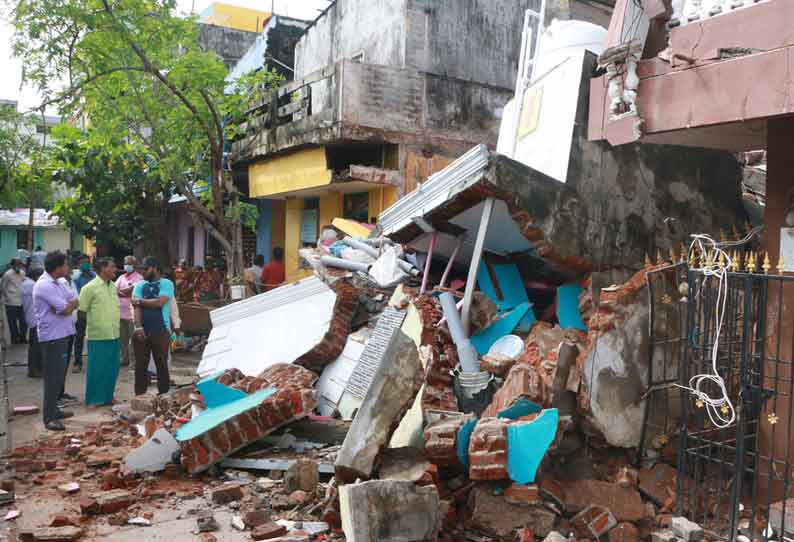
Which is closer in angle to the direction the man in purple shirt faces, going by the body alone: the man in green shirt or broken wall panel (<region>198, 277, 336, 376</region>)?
the broken wall panel

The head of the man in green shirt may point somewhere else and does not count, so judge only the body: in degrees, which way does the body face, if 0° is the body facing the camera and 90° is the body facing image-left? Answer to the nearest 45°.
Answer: approximately 315°

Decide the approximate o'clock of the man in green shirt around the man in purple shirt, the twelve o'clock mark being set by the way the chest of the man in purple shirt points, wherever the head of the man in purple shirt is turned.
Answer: The man in green shirt is roughly at 10 o'clock from the man in purple shirt.

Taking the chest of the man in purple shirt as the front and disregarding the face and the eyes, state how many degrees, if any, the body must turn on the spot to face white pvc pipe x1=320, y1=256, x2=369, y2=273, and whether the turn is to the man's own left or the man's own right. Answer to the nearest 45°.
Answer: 0° — they already face it

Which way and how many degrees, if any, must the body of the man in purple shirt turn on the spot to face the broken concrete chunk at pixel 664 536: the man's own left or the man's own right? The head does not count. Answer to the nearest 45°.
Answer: approximately 45° to the man's own right

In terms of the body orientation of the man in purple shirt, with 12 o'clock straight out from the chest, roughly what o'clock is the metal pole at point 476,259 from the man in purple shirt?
The metal pole is roughly at 1 o'clock from the man in purple shirt.

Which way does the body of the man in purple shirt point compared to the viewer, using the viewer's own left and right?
facing to the right of the viewer

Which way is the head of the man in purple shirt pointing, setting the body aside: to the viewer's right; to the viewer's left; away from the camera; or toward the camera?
to the viewer's right

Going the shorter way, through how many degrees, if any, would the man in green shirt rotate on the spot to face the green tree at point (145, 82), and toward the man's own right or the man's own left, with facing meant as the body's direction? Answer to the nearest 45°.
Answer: approximately 135° to the man's own left
